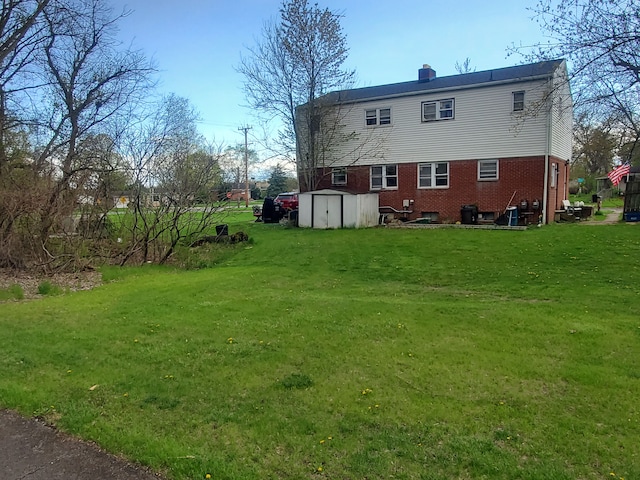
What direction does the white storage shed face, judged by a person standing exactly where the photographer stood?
facing the viewer

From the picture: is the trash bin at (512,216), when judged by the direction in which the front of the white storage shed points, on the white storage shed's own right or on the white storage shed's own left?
on the white storage shed's own left

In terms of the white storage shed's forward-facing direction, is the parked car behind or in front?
behind

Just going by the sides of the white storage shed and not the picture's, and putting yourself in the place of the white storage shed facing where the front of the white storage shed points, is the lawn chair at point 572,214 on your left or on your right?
on your left

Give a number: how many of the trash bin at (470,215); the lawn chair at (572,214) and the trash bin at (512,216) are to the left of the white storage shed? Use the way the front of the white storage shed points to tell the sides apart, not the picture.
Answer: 3

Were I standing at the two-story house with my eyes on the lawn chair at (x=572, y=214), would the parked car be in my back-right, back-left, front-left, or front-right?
back-left

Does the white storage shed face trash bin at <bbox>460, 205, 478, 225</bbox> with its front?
no

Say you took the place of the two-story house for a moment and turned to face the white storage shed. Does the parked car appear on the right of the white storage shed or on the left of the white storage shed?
right
